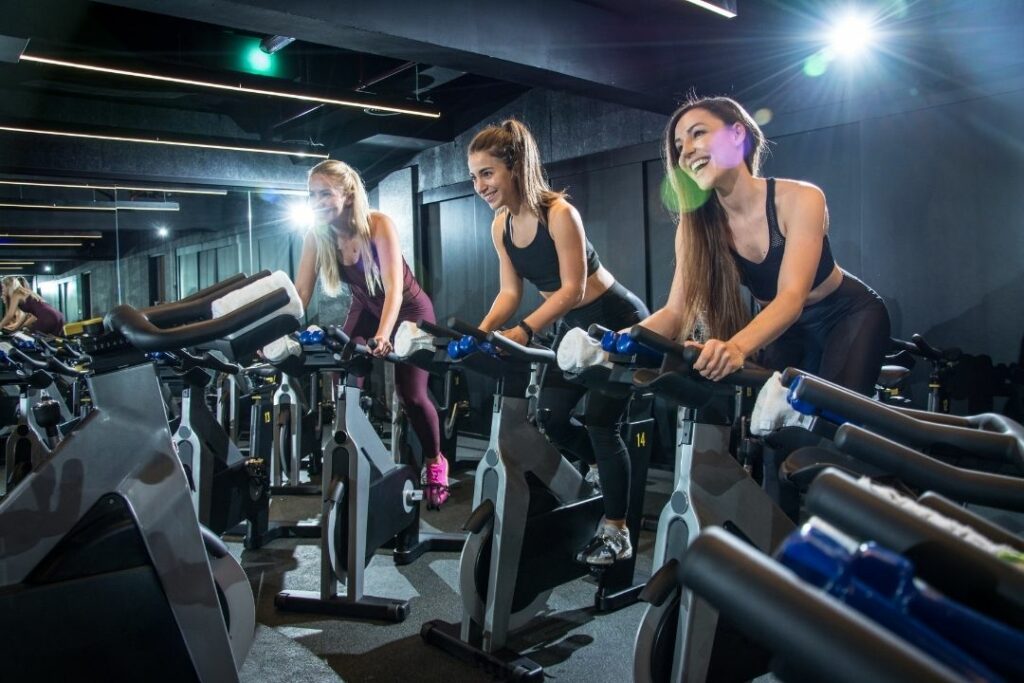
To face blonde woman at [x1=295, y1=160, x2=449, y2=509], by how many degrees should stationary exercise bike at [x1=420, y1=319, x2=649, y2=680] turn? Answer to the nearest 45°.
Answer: approximately 90° to its right

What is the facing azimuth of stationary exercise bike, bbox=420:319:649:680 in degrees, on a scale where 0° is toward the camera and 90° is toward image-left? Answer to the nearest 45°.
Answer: approximately 45°

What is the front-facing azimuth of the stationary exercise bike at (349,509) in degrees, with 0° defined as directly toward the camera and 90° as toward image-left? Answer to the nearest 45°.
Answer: approximately 45°

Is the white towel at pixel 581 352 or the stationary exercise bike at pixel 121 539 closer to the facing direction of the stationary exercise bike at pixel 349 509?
the stationary exercise bike

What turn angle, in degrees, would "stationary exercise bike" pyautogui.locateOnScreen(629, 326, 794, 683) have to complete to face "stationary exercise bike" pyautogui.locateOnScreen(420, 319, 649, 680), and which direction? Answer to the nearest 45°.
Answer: approximately 90° to its right

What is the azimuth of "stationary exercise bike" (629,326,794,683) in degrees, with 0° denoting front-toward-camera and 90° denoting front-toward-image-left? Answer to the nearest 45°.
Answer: approximately 45°
